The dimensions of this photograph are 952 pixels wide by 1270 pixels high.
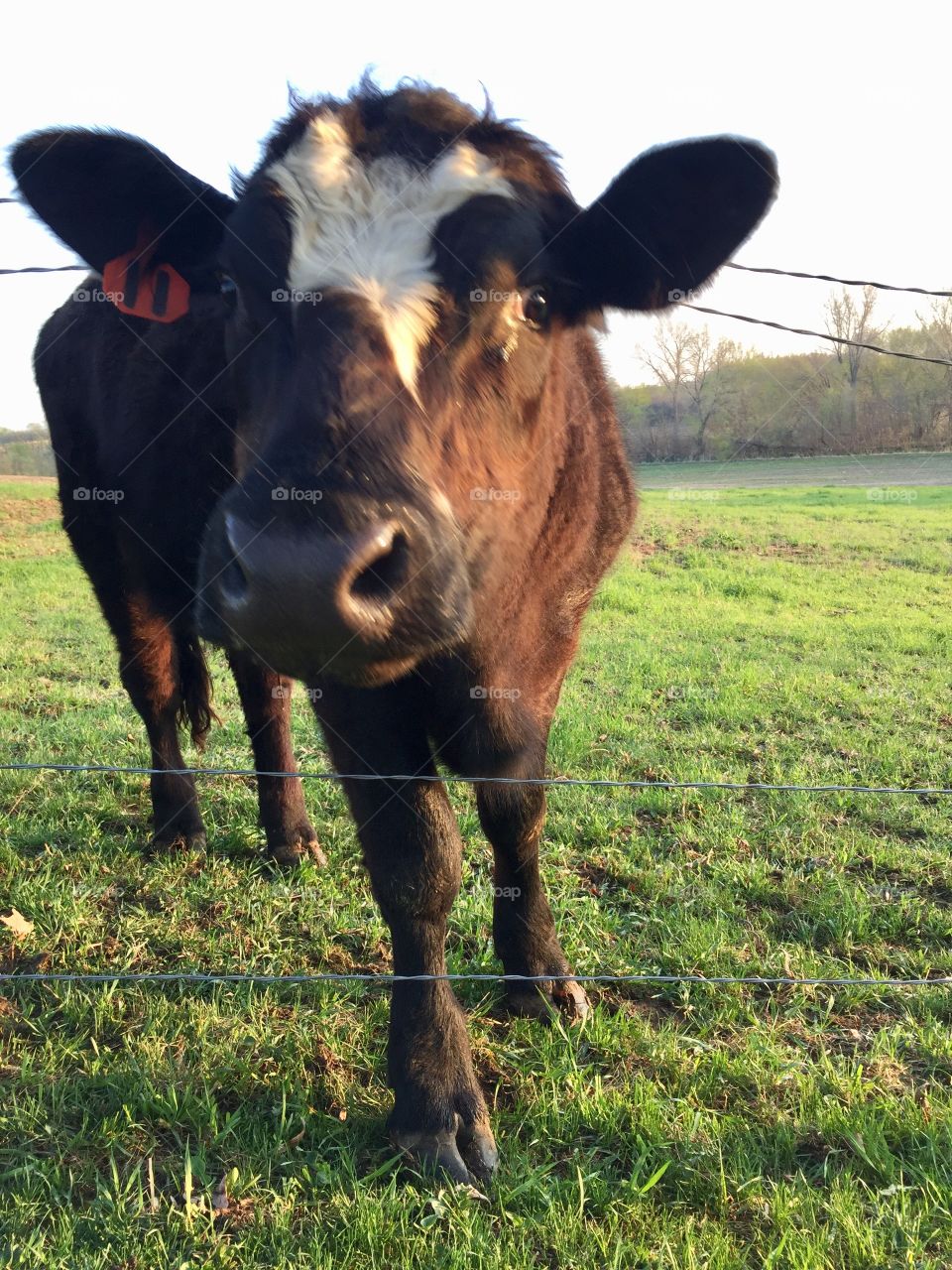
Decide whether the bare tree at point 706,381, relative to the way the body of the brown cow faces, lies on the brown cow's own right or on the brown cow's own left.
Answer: on the brown cow's own left

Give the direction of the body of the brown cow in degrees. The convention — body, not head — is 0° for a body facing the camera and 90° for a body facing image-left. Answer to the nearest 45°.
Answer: approximately 315°
